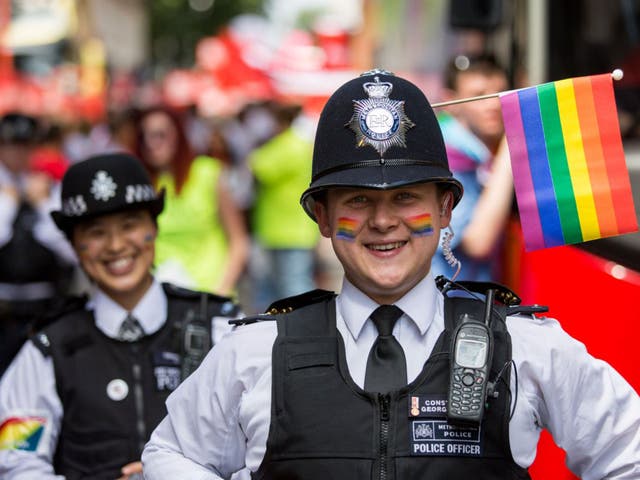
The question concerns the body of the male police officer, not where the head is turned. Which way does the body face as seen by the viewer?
toward the camera

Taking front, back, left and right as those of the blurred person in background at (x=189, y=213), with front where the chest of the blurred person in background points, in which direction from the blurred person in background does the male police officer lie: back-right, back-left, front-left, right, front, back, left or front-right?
front-left

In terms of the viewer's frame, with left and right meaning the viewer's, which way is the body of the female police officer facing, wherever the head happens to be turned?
facing the viewer

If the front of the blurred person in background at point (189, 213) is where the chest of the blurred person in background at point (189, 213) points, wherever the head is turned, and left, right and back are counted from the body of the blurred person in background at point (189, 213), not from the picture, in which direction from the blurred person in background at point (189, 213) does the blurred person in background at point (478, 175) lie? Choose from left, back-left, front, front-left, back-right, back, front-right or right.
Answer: left

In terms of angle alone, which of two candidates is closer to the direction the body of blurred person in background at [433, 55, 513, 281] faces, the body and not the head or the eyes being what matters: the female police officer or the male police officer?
the male police officer

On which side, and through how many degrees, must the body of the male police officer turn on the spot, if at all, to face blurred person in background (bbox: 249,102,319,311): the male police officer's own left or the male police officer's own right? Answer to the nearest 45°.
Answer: approximately 180°

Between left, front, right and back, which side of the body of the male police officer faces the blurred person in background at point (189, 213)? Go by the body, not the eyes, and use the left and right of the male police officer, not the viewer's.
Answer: back

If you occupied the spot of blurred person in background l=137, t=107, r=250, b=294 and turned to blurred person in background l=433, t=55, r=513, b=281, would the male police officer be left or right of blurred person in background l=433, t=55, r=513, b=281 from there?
right

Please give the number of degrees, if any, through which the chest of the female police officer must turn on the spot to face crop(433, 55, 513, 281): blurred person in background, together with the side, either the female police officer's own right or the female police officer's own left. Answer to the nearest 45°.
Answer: approximately 135° to the female police officer's own left
